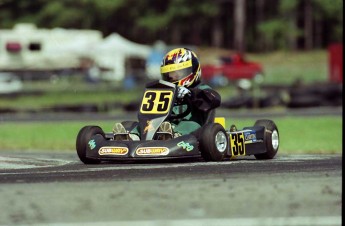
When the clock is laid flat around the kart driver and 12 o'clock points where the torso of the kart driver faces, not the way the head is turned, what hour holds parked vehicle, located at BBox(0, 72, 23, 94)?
The parked vehicle is roughly at 4 o'clock from the kart driver.

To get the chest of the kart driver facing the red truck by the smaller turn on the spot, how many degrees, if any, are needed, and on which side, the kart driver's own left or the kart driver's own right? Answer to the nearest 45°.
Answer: approximately 135° to the kart driver's own right

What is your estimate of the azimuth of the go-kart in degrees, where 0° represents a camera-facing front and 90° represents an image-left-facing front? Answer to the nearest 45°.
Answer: approximately 45°

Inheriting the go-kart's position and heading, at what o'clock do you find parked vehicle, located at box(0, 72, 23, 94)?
The parked vehicle is roughly at 4 o'clock from the go-kart.

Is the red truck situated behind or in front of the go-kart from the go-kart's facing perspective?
behind
